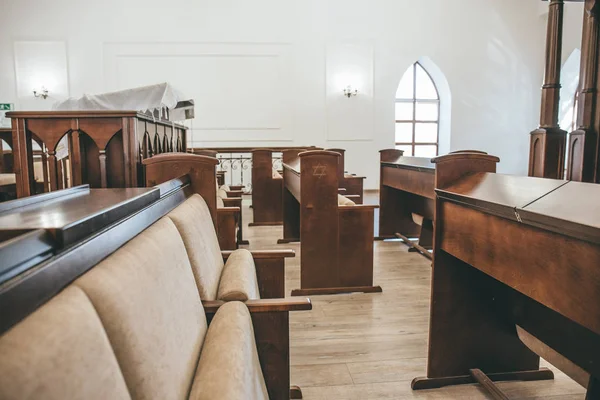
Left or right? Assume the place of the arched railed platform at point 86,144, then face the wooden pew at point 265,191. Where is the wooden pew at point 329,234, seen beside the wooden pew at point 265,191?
right

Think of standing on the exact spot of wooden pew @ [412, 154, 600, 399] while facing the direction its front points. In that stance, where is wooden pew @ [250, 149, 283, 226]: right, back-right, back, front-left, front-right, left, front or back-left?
left

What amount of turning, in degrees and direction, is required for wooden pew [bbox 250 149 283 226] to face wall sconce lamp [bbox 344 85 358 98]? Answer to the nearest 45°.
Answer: approximately 45° to its left

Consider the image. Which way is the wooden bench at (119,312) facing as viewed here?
to the viewer's right

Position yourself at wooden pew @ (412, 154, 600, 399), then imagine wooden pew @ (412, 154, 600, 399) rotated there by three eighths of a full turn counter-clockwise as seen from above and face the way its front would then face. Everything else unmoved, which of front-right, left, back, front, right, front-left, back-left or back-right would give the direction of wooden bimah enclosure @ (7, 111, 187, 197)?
front

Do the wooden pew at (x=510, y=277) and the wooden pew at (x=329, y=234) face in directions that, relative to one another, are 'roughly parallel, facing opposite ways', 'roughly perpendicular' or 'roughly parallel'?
roughly parallel

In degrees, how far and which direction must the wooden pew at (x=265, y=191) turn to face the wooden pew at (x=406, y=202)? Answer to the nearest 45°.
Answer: approximately 45° to its right

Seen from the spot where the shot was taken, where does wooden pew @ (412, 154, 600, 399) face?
facing away from the viewer and to the right of the viewer

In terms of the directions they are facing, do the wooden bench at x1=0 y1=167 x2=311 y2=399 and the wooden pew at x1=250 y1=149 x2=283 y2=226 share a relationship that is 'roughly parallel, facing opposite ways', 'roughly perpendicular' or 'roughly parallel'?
roughly parallel

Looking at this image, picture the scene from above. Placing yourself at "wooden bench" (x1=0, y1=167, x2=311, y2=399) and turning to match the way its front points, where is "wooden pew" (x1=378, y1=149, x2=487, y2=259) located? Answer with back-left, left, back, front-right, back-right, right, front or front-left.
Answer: front-left

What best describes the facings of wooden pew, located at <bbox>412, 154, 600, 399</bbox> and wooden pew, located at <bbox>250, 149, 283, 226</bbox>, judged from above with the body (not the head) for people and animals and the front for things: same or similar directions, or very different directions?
same or similar directions

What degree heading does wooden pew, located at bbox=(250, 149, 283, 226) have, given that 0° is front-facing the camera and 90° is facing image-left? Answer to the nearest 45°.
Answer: approximately 270°

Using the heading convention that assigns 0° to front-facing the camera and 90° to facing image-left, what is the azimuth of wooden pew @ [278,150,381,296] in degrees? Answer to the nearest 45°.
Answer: approximately 270°

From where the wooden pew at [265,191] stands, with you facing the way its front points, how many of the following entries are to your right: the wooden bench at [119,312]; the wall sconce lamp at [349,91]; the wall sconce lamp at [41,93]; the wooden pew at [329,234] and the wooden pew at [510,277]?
3
